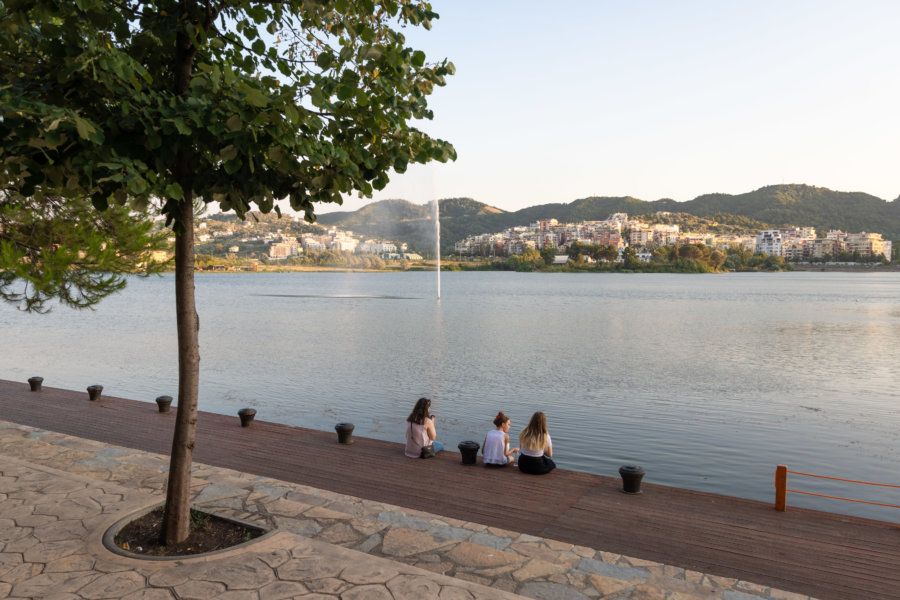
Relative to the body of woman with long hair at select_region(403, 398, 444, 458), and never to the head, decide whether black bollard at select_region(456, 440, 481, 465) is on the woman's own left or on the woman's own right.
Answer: on the woman's own right

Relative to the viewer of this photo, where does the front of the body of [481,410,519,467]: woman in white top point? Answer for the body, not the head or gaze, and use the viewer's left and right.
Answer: facing away from the viewer and to the right of the viewer

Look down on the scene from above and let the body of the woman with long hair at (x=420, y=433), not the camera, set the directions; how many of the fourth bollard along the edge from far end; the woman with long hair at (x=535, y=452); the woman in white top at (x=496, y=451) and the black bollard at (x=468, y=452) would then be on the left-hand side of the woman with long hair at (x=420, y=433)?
1

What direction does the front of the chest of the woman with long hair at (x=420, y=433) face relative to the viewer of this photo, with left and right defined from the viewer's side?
facing away from the viewer and to the right of the viewer

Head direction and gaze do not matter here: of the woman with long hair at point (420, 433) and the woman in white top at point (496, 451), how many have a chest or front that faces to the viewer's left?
0

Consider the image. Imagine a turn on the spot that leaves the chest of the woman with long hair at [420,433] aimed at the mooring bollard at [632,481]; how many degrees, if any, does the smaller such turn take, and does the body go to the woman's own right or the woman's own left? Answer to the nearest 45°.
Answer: approximately 90° to the woman's own right

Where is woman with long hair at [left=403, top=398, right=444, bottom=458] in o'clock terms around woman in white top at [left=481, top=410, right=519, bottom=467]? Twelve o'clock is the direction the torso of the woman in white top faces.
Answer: The woman with long hair is roughly at 8 o'clock from the woman in white top.

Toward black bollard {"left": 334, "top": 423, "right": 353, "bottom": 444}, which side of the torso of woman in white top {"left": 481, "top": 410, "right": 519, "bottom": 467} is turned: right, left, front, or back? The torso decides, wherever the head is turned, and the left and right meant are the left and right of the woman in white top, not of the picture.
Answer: left

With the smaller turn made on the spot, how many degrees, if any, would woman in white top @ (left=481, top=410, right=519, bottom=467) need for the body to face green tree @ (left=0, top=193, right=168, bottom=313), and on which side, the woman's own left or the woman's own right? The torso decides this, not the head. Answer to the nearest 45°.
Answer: approximately 135° to the woman's own left

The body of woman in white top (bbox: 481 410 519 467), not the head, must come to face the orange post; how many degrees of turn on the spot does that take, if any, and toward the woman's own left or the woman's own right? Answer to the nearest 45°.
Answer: approximately 45° to the woman's own right

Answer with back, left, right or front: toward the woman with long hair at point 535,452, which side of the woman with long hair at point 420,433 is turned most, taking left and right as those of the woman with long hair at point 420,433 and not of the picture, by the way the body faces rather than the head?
right

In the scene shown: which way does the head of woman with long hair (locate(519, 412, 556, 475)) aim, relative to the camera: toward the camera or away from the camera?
away from the camera

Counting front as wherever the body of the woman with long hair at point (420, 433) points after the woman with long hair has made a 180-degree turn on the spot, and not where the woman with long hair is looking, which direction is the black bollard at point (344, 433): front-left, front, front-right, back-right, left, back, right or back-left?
right
